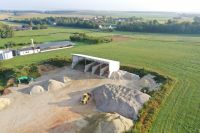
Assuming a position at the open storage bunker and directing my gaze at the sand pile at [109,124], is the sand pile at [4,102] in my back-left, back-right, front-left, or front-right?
front-right

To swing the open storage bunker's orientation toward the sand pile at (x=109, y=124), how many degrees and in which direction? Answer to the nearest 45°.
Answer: approximately 45° to its left

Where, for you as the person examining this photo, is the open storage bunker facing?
facing the viewer and to the left of the viewer

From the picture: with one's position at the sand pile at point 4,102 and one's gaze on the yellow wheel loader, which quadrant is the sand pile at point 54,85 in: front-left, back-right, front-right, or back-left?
front-left

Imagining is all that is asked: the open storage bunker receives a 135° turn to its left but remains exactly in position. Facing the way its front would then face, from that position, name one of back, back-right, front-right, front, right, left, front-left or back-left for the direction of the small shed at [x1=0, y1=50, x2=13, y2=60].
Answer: back-left

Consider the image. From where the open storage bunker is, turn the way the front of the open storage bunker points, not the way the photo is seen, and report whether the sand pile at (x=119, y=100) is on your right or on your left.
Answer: on your left

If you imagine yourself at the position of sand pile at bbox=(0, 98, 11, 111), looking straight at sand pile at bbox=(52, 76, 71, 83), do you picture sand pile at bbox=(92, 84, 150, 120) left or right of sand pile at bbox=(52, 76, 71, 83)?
right

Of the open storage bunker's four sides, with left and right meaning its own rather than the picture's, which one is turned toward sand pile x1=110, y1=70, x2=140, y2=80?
left

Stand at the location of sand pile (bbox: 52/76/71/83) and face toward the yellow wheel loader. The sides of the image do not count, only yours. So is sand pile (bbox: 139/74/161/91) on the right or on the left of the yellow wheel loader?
left

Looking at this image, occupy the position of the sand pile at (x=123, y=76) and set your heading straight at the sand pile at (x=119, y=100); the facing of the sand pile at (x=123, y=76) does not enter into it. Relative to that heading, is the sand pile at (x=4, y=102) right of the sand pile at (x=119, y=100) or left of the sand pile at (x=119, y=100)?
right

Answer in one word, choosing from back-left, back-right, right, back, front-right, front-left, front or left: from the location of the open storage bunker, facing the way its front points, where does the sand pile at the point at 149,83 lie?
left

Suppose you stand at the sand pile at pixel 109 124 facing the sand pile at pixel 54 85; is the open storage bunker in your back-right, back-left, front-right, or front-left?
front-right

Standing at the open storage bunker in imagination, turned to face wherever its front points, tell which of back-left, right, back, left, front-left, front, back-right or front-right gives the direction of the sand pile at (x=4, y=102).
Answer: front

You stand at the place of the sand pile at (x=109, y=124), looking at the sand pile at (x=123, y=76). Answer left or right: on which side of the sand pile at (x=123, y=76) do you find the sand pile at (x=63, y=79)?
left

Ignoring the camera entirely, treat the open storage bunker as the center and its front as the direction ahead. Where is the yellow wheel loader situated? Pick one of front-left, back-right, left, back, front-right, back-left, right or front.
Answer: front-left

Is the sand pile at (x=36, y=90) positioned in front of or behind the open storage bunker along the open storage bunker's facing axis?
in front
